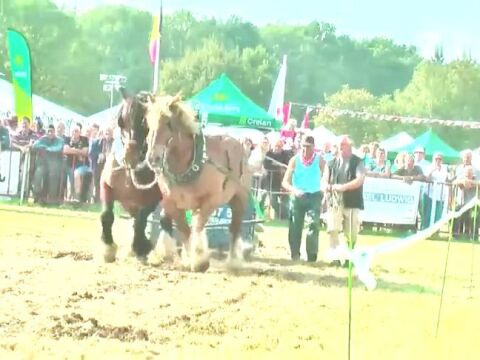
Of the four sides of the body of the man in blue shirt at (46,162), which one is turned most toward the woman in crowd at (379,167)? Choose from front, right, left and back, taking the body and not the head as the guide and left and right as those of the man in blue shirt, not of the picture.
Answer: left

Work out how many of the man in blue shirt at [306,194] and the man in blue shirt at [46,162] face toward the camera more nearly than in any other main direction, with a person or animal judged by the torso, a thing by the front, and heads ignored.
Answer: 2

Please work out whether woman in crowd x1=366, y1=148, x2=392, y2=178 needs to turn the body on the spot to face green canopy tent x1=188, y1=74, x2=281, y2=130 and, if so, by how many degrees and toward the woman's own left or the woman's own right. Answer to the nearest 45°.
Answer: approximately 135° to the woman's own right

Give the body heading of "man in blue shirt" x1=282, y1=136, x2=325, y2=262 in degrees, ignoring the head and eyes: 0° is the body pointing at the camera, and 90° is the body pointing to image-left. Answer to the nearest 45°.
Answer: approximately 0°

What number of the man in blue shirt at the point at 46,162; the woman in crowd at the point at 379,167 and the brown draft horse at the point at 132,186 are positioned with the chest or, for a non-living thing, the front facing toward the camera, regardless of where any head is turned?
3

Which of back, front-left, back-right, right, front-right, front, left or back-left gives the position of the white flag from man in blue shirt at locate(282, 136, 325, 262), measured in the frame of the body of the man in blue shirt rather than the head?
back
